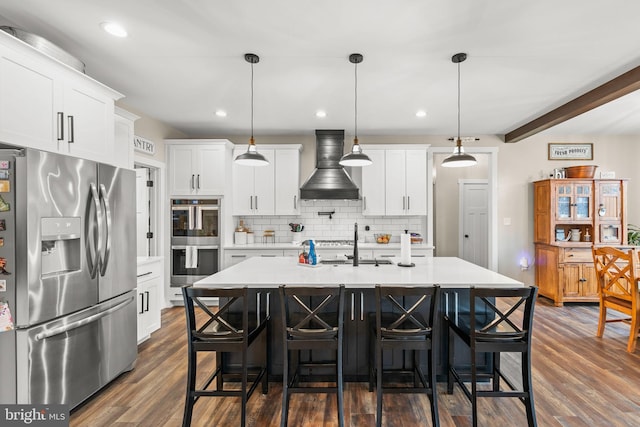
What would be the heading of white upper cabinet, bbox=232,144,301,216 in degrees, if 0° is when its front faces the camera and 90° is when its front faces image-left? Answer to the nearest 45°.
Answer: approximately 0°

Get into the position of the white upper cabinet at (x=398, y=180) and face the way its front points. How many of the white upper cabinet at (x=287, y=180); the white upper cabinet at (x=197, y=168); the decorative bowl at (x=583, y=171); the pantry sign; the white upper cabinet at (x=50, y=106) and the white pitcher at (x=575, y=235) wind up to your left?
2

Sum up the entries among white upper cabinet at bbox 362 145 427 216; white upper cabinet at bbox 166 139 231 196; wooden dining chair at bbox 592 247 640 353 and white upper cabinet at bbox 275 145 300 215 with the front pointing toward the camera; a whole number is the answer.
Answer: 3

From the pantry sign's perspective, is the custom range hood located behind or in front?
in front

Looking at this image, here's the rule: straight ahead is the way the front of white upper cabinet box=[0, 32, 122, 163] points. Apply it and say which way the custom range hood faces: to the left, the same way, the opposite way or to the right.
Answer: to the right

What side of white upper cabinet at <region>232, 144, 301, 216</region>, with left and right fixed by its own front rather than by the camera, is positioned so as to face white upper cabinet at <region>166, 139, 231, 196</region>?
right

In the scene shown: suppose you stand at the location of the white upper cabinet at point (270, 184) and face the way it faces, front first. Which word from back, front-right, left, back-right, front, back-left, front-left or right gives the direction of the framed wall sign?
left

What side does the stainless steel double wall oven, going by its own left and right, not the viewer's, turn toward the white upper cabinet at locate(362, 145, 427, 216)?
left

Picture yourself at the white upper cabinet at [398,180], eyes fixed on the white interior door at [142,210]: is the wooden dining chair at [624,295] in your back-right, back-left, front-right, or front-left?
back-left

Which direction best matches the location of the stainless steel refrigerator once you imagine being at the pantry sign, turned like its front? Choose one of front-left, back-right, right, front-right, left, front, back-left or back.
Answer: front-right

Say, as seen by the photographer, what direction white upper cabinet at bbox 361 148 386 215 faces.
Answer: facing the viewer

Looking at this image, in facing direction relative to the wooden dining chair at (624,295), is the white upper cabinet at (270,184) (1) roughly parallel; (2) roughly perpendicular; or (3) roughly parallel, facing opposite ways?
roughly perpendicular

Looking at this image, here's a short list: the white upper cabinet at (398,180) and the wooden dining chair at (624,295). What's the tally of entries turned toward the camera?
1

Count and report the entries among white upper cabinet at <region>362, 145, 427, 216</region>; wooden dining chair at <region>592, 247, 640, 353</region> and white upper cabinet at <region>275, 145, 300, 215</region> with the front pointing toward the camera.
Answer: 2

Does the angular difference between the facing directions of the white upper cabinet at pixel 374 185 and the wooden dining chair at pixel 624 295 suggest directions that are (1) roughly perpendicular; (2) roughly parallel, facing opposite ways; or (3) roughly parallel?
roughly perpendicular

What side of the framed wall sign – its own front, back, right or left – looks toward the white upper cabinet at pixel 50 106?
right

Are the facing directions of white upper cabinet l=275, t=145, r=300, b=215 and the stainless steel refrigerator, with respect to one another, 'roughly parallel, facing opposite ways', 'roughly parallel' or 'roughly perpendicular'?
roughly perpendicular

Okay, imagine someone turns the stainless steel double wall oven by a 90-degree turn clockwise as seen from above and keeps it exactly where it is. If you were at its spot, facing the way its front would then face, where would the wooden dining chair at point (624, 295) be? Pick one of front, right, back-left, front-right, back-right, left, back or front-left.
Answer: back-left

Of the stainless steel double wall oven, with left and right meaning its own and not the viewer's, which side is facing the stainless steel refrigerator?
front

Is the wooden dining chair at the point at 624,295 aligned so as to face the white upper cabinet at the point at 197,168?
no
